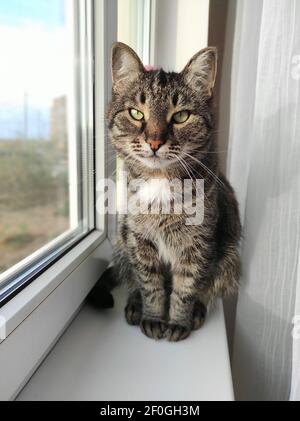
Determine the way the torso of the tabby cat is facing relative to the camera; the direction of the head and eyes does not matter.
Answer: toward the camera

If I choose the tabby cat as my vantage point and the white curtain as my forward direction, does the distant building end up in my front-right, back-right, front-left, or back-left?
back-left
